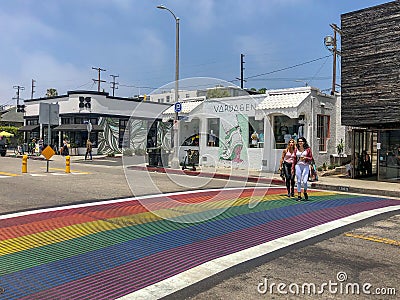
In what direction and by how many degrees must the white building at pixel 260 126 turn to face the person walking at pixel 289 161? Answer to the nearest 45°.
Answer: approximately 45° to its left

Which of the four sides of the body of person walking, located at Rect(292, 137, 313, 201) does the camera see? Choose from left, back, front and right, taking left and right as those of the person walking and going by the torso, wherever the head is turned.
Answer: front

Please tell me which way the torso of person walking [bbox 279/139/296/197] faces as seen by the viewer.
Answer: toward the camera

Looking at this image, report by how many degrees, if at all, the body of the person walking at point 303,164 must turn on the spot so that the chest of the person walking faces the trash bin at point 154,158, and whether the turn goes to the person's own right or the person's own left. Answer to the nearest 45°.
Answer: approximately 135° to the person's own right

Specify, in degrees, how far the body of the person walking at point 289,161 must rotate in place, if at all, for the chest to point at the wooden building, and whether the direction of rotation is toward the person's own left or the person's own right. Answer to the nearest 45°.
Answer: approximately 135° to the person's own left

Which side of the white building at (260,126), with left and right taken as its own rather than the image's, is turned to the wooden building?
left

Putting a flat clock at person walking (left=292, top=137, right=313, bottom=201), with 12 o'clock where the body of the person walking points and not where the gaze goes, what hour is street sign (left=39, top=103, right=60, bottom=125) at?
The street sign is roughly at 4 o'clock from the person walking.
